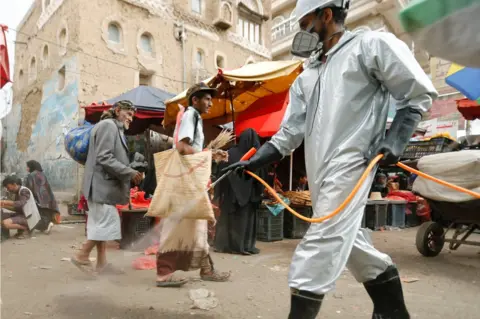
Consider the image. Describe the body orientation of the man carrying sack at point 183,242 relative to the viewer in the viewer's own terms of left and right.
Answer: facing to the right of the viewer

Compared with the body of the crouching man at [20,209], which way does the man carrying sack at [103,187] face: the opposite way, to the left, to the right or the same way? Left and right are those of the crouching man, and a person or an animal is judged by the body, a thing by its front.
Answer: the opposite way

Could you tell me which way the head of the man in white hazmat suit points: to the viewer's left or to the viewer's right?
to the viewer's left

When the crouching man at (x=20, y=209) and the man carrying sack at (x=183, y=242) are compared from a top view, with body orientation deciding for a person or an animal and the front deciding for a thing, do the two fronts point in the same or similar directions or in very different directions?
very different directions
